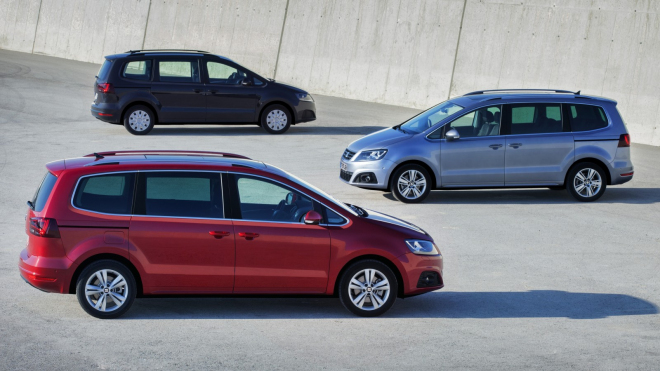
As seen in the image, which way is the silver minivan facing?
to the viewer's left

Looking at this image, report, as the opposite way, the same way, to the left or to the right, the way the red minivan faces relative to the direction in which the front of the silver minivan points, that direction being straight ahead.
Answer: the opposite way

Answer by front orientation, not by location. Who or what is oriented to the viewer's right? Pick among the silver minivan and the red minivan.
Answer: the red minivan

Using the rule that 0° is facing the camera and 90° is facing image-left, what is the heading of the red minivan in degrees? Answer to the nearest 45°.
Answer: approximately 270°

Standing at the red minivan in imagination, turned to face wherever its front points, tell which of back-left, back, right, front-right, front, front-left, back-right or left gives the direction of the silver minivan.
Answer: front-left

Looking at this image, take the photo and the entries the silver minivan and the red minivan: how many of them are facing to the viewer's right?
1
